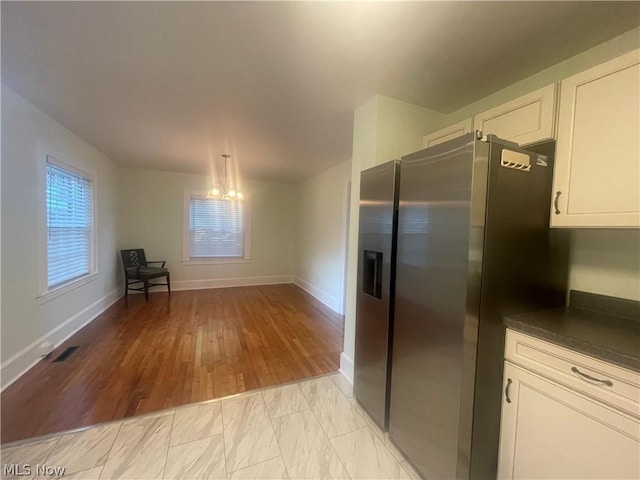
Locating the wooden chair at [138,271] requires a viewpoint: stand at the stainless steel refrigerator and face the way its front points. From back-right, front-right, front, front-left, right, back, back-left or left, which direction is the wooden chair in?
front-right

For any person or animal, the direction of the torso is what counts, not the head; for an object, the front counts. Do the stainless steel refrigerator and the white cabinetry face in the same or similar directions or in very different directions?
same or similar directions

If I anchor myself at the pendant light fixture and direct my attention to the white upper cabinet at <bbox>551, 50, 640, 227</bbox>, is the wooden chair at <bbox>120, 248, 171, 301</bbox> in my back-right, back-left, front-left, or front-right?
back-right

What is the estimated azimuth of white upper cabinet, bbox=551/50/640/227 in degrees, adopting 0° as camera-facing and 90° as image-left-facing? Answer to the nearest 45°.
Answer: approximately 45°

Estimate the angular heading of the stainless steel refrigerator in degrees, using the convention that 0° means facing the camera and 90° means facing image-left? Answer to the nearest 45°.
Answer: approximately 45°

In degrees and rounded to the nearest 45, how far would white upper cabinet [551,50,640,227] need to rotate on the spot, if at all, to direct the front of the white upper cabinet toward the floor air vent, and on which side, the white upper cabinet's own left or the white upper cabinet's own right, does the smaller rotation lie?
0° — it already faces it

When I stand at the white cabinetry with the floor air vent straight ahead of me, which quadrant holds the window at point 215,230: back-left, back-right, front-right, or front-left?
front-right

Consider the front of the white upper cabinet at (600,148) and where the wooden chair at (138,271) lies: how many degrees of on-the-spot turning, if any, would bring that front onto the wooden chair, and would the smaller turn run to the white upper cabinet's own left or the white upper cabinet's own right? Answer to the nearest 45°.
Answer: approximately 45° to the white upper cabinet's own right

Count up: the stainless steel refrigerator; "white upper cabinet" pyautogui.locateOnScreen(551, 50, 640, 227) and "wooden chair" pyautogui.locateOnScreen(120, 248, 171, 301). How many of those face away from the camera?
0

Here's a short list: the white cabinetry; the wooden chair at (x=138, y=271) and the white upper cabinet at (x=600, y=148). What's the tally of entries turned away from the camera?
0

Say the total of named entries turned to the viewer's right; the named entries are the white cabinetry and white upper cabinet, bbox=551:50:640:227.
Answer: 0

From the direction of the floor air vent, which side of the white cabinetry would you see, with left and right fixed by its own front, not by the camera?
front
